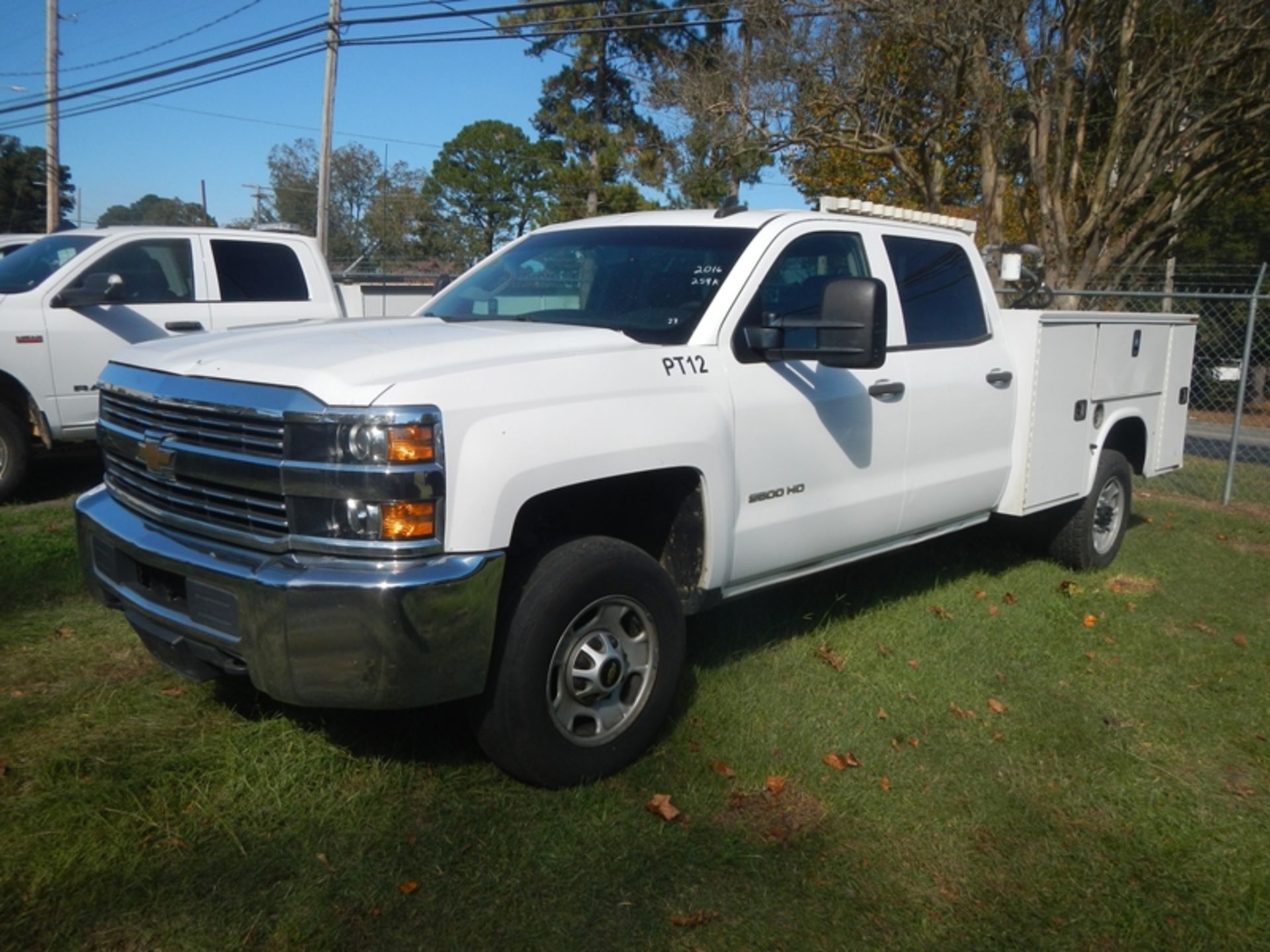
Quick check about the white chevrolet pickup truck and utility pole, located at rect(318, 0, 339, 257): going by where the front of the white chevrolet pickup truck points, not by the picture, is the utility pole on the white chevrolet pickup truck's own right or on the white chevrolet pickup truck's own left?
on the white chevrolet pickup truck's own right

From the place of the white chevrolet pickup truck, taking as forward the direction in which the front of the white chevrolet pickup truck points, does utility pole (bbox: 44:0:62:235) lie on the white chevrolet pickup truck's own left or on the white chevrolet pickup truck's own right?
on the white chevrolet pickup truck's own right

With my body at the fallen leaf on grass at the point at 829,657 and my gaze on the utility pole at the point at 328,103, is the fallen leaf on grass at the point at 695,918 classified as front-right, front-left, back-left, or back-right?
back-left

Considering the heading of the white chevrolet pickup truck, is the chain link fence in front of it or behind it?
behind

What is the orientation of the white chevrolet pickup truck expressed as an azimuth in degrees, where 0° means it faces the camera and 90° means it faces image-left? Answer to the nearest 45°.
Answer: approximately 45°

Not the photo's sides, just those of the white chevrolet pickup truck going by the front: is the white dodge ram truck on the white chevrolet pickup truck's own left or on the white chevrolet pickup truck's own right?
on the white chevrolet pickup truck's own right
